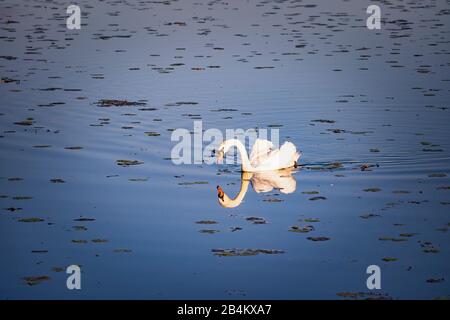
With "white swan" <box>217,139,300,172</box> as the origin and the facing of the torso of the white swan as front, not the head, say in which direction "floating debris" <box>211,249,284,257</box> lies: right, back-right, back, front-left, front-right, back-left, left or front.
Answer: left

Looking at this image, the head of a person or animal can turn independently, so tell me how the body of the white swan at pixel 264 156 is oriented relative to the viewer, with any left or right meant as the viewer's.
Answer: facing to the left of the viewer

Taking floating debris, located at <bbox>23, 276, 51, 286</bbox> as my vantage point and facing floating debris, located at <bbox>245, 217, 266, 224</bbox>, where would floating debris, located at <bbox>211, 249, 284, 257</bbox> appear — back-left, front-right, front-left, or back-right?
front-right

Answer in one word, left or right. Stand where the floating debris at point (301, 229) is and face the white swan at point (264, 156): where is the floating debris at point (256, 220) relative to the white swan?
left

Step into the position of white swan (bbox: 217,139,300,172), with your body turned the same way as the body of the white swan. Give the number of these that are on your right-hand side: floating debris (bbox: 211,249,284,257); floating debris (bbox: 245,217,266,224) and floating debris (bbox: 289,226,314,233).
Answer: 0

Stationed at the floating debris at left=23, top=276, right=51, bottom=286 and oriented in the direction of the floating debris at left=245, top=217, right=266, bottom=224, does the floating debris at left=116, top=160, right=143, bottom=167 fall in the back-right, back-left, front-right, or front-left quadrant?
front-left

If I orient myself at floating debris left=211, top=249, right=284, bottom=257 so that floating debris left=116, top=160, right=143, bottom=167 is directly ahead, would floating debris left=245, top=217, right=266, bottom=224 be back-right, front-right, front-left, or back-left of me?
front-right

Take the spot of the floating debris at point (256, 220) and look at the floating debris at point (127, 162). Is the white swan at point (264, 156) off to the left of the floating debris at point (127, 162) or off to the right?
right

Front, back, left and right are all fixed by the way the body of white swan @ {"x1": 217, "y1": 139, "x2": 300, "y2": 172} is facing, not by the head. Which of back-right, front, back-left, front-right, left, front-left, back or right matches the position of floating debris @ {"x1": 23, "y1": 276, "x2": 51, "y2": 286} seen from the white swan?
front-left

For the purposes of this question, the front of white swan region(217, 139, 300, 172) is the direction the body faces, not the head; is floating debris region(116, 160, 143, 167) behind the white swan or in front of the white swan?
in front

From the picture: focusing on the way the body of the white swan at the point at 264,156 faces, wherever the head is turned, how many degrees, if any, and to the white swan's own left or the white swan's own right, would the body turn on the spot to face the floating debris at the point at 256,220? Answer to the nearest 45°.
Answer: approximately 90° to the white swan's own left

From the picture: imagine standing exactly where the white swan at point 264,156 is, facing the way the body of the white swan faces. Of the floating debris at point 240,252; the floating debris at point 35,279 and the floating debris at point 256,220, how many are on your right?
0

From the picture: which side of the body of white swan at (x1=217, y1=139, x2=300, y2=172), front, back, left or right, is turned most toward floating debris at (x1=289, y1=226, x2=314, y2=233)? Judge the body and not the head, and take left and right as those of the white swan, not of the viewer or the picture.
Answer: left
